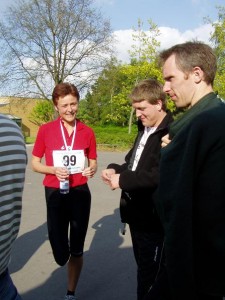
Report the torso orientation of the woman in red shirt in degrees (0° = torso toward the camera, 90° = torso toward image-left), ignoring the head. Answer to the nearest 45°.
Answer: approximately 0°

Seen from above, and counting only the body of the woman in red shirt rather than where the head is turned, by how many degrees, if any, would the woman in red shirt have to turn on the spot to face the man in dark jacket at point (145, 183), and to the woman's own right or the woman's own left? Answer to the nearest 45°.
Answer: approximately 45° to the woman's own left

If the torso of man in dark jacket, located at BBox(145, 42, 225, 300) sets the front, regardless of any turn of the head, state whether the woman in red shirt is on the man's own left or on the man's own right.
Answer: on the man's own right

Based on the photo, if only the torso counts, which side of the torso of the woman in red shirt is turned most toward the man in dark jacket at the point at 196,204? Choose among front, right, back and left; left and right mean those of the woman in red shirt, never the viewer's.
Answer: front

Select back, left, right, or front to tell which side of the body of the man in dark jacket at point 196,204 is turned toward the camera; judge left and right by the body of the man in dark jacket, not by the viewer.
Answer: left

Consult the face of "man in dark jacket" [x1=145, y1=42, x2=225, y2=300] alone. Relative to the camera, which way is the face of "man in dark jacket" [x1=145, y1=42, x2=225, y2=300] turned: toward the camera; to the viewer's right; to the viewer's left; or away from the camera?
to the viewer's left

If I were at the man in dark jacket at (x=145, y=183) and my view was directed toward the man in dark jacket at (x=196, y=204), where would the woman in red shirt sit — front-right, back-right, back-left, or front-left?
back-right

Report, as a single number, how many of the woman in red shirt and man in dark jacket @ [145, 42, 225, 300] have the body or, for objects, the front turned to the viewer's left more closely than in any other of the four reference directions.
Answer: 1

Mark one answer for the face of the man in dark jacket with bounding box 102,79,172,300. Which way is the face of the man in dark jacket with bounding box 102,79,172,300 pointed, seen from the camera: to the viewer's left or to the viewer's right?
to the viewer's left

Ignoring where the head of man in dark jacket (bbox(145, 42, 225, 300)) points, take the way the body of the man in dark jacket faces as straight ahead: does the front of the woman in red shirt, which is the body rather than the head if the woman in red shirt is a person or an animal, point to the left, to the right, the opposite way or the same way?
to the left

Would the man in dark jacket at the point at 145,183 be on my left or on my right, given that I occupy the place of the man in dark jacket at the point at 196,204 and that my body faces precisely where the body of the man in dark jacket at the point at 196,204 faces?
on my right
